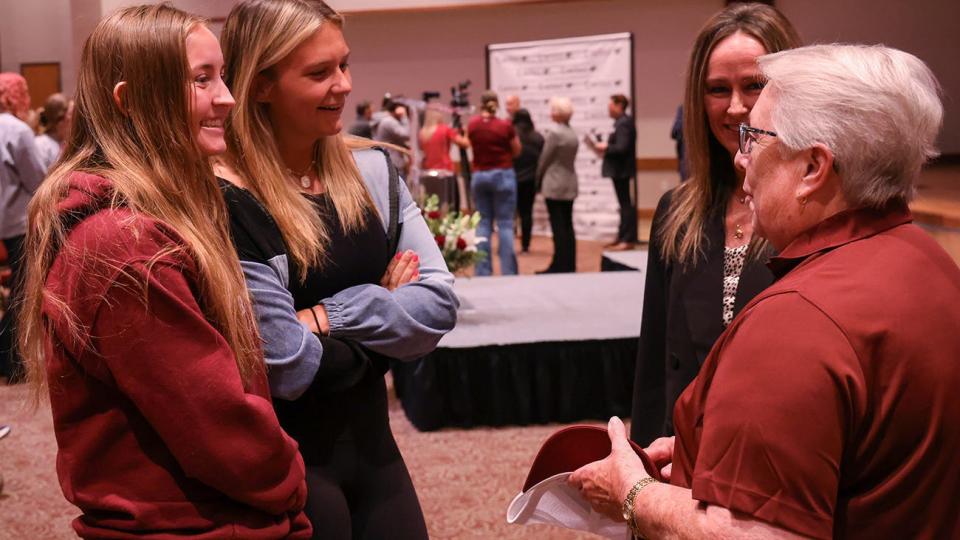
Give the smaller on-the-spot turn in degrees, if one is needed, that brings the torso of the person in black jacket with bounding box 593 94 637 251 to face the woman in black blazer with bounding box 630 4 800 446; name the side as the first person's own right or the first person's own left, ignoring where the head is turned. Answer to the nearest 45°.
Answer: approximately 90° to the first person's own left

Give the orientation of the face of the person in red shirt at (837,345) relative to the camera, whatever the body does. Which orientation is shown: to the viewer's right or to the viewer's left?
to the viewer's left

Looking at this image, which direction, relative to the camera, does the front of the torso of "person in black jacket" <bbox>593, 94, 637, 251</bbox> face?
to the viewer's left

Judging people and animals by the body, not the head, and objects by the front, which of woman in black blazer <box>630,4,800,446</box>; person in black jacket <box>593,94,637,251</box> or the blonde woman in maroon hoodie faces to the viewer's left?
the person in black jacket

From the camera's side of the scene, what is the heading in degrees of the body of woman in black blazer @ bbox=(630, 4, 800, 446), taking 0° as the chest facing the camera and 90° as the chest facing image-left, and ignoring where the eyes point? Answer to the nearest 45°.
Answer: approximately 0°

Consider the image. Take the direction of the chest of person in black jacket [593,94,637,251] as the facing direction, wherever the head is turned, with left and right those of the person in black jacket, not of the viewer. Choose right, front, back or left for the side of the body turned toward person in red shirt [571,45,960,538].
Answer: left

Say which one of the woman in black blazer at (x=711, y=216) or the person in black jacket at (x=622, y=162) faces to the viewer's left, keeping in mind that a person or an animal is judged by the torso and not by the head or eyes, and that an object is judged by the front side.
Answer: the person in black jacket

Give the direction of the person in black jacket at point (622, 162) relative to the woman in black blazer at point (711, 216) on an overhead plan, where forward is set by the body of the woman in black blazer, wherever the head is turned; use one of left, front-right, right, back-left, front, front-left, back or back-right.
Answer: back

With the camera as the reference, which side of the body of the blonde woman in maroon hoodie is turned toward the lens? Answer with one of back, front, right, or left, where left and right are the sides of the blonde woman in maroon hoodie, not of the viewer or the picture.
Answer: right

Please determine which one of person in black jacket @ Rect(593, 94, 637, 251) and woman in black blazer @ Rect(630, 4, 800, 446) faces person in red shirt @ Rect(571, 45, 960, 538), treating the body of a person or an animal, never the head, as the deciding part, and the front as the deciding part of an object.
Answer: the woman in black blazer
